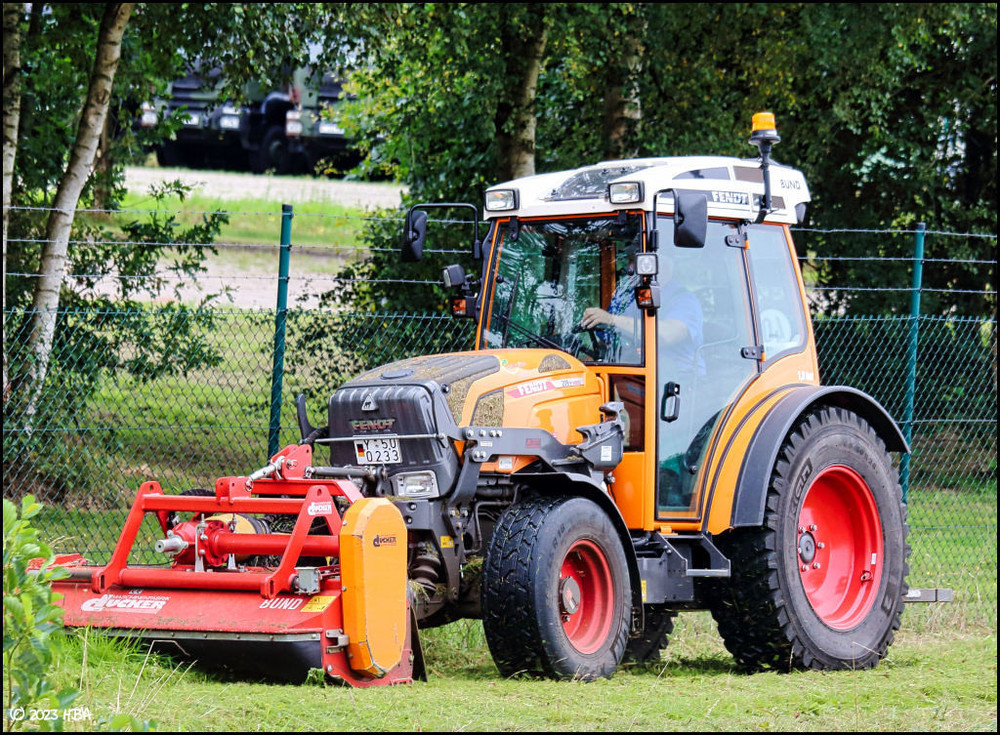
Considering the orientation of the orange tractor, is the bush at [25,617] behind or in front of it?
in front

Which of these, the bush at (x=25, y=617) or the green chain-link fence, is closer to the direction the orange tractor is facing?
the bush

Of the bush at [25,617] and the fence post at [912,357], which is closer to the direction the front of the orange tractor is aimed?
the bush

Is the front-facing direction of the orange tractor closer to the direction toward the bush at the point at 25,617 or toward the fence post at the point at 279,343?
the bush

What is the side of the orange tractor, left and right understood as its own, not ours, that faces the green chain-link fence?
right

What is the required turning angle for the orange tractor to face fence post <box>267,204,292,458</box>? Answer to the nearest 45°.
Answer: approximately 90° to its right

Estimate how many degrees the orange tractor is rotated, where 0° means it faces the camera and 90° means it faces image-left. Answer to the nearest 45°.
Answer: approximately 45°

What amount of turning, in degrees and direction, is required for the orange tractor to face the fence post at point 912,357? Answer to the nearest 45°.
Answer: approximately 180°
